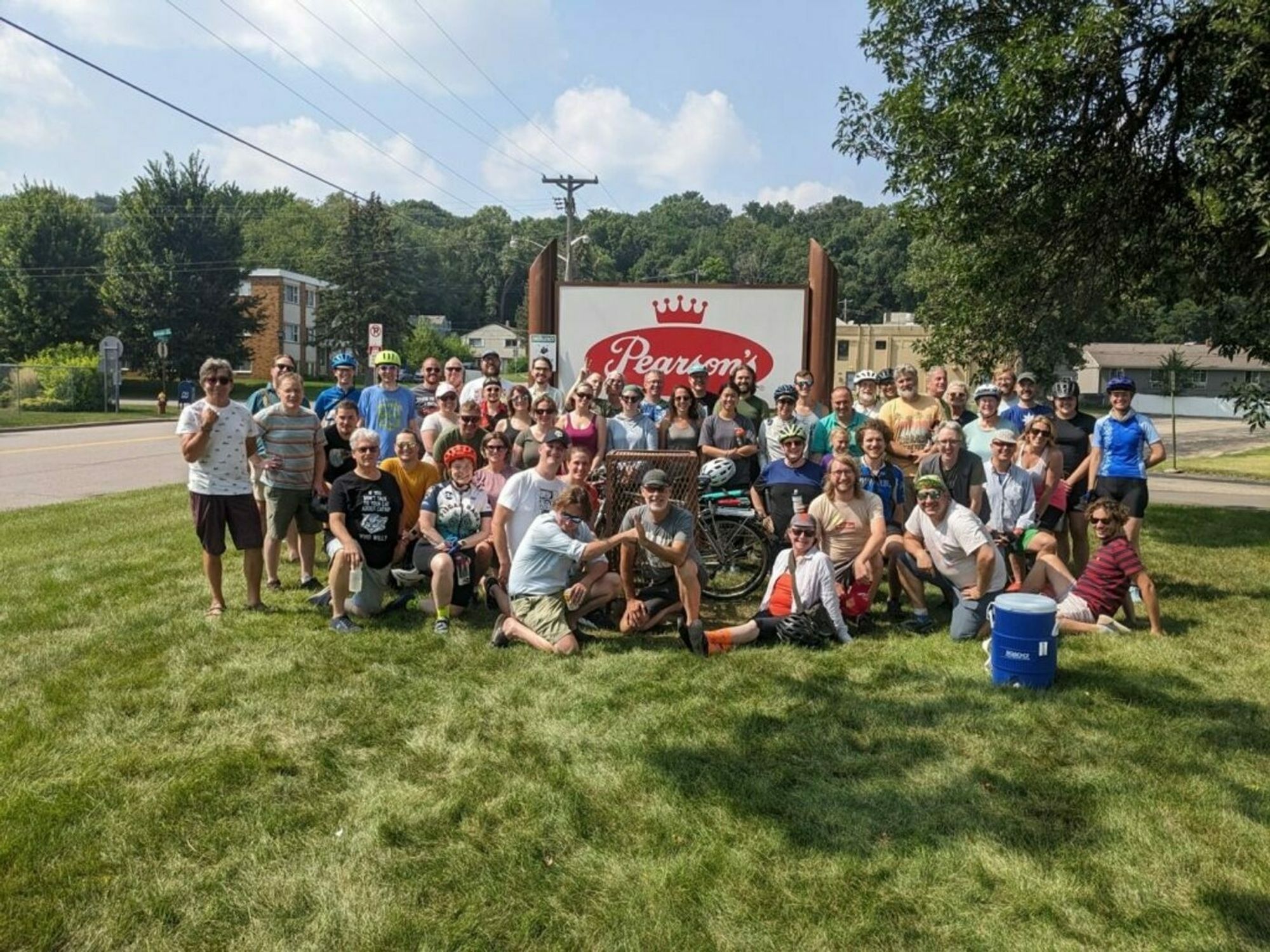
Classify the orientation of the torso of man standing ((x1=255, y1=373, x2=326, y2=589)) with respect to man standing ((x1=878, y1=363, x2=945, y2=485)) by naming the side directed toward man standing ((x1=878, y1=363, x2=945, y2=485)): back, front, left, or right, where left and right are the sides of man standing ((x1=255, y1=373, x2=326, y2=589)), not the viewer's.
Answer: left

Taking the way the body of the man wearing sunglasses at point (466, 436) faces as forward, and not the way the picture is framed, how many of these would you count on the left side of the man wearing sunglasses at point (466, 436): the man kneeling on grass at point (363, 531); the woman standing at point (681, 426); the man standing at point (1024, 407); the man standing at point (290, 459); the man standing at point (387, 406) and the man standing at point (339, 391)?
2

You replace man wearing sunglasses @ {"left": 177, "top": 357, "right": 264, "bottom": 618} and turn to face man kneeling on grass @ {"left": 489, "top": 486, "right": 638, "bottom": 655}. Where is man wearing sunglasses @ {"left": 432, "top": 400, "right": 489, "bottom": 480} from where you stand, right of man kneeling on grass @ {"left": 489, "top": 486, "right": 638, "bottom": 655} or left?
left

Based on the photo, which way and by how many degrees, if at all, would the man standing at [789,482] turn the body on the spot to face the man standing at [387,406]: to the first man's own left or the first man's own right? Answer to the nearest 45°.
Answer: approximately 90° to the first man's own right

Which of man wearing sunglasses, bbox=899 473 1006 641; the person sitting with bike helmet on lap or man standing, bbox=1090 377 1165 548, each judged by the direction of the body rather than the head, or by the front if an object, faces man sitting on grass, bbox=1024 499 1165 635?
the man standing

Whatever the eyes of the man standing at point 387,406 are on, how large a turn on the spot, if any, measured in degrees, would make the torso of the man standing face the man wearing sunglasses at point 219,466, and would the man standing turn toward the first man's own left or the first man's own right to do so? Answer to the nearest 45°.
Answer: approximately 45° to the first man's own right

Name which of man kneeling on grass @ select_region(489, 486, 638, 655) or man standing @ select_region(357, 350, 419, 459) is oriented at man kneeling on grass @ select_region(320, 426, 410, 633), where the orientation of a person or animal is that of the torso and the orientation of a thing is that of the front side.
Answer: the man standing

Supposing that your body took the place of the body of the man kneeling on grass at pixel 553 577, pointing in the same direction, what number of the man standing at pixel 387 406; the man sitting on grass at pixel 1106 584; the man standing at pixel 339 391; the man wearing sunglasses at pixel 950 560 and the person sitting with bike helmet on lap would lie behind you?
2

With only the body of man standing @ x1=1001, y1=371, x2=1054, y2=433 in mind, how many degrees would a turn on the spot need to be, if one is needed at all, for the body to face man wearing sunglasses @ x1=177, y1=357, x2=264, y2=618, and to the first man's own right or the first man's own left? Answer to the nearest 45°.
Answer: approximately 45° to the first man's own right

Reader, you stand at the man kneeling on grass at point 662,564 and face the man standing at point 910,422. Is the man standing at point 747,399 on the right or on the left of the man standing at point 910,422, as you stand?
left
